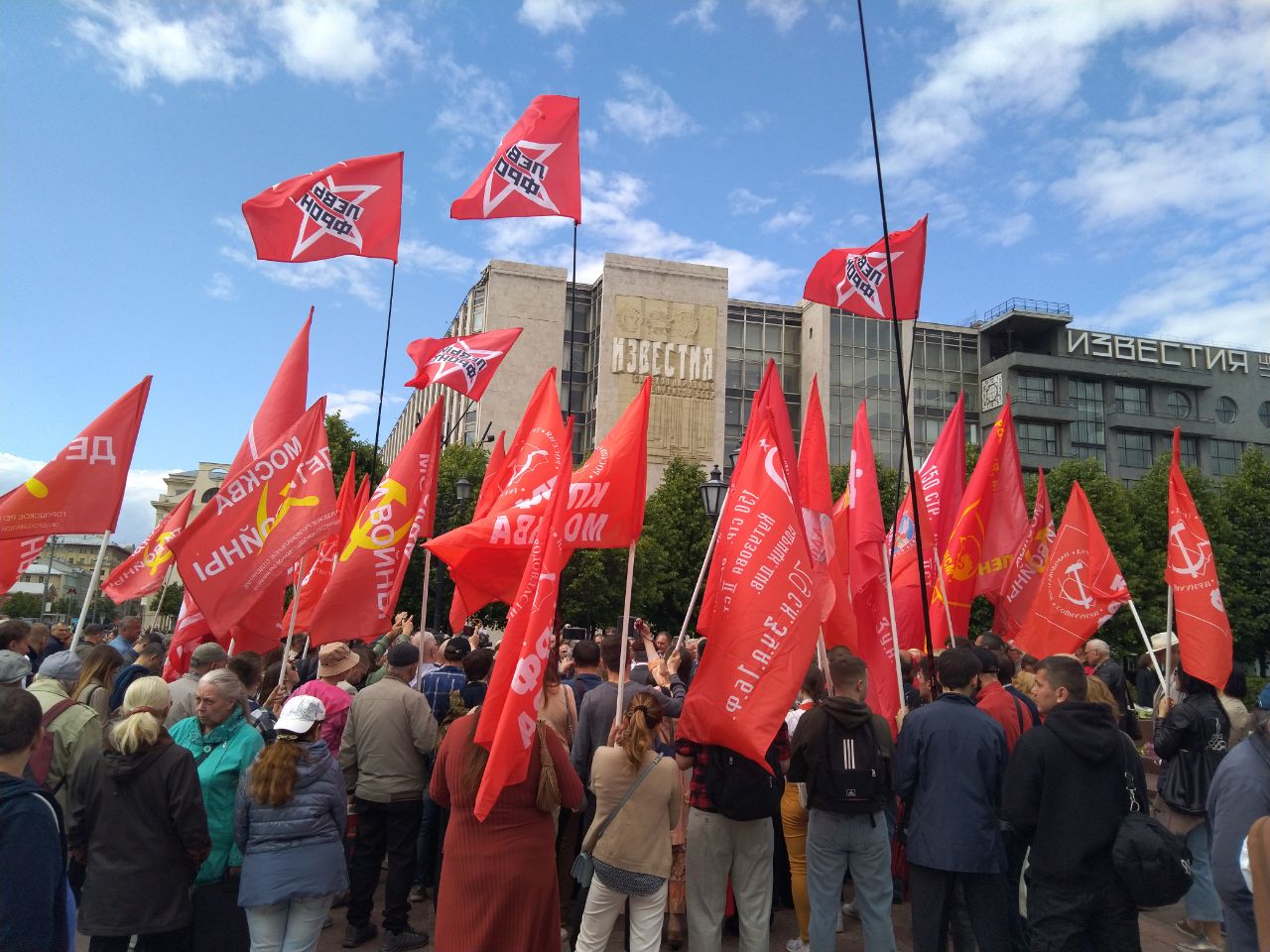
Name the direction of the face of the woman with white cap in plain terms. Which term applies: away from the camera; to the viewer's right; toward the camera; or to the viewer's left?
away from the camera

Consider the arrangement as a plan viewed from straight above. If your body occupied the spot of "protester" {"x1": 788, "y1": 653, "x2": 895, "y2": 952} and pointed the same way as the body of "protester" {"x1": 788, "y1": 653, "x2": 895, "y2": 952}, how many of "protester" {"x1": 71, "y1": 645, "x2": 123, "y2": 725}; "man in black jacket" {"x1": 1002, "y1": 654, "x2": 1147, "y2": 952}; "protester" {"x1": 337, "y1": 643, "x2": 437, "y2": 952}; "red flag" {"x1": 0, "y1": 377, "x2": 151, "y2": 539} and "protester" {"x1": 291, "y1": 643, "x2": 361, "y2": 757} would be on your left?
4

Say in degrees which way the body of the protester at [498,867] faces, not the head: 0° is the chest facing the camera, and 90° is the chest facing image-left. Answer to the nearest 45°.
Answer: approximately 180°

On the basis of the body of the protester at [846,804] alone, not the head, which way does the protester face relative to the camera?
away from the camera

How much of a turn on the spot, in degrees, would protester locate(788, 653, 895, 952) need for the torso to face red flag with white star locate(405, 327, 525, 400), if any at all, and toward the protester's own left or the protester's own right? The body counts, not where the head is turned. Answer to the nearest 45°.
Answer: approximately 45° to the protester's own left

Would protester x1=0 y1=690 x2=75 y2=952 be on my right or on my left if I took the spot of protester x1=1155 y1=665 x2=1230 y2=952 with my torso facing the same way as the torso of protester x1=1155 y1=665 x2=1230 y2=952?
on my left

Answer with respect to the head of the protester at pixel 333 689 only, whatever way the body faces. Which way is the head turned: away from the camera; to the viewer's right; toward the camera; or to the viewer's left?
away from the camera

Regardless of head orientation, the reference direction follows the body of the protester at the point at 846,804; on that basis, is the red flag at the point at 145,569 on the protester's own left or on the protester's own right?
on the protester's own left

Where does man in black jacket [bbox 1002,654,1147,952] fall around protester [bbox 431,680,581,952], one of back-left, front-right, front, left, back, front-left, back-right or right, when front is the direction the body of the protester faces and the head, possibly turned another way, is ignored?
right

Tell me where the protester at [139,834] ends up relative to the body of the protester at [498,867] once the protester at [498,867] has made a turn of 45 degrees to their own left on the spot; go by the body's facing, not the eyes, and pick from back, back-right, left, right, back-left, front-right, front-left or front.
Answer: front-left

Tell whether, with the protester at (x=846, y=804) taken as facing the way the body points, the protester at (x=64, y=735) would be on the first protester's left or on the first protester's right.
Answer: on the first protester's left

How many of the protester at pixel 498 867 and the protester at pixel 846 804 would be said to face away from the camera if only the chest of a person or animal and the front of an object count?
2

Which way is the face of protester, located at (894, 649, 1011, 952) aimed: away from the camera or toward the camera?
away from the camera
